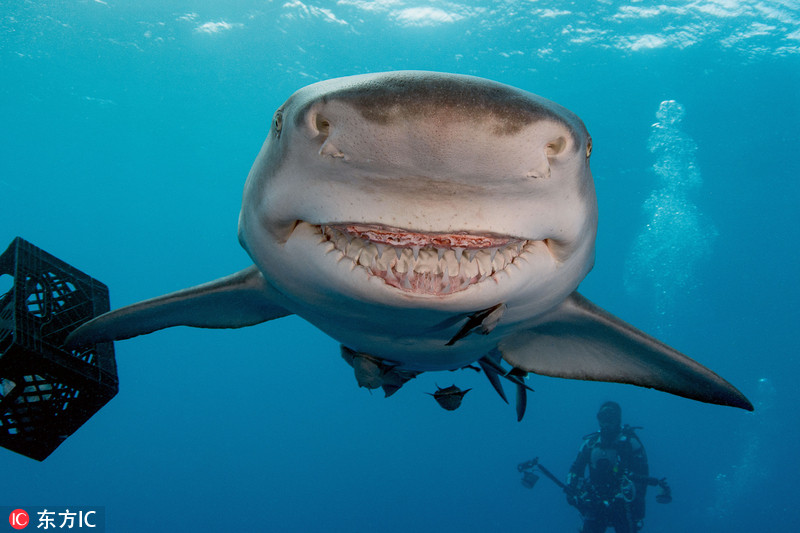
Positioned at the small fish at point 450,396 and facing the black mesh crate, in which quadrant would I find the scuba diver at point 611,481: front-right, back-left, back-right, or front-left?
back-right

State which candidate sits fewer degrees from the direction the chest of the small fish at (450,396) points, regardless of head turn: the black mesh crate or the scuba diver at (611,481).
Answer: the black mesh crate

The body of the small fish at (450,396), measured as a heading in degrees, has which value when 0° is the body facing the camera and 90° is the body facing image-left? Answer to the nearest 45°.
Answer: approximately 0°

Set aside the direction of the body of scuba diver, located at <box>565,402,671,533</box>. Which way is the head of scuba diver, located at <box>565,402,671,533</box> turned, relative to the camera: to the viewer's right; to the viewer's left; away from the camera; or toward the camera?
toward the camera

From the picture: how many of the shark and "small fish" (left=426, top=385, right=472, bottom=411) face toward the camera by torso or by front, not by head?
2

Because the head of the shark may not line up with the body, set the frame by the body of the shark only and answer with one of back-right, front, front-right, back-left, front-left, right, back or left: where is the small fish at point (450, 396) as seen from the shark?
back

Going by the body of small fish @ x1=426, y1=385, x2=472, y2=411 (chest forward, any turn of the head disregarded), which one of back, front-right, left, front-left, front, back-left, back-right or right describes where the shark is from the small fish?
front

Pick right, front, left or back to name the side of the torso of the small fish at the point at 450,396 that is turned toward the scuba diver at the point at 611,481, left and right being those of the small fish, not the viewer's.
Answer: back

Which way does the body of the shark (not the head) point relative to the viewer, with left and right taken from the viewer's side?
facing the viewer

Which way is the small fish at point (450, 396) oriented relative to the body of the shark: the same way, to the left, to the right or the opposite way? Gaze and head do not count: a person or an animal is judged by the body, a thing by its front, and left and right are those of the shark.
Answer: the same way
